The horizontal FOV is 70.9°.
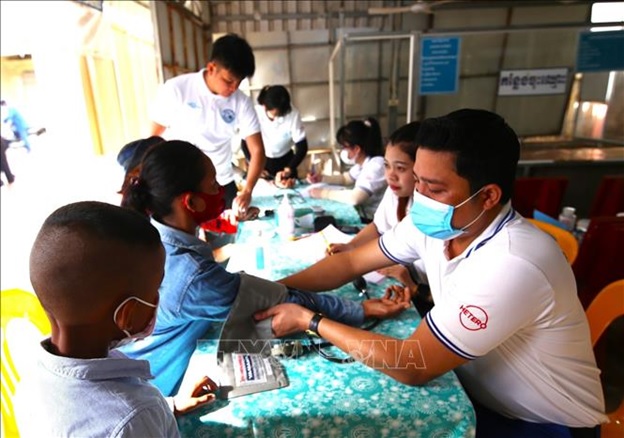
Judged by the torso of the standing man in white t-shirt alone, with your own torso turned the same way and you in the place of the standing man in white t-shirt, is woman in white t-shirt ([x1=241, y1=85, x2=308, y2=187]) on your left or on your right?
on your left

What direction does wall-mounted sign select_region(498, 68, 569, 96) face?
toward the camera

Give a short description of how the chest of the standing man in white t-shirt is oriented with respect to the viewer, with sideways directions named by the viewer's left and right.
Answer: facing the viewer and to the right of the viewer

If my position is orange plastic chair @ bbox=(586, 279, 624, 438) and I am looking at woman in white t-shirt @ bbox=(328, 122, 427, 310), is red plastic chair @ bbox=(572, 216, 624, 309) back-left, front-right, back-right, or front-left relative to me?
front-right

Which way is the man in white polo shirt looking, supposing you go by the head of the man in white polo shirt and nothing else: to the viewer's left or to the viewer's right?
to the viewer's left

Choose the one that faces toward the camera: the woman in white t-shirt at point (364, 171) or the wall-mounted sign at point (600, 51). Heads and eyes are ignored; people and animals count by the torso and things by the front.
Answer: the wall-mounted sign

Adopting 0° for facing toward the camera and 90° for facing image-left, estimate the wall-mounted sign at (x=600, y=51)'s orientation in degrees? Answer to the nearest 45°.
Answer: approximately 0°

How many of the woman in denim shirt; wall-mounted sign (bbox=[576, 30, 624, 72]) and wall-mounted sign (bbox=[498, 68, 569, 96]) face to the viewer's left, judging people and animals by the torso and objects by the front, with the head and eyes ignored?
0

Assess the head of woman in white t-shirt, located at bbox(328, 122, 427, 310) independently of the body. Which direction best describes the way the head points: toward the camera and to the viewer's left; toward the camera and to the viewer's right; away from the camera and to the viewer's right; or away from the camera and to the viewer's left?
toward the camera and to the viewer's left

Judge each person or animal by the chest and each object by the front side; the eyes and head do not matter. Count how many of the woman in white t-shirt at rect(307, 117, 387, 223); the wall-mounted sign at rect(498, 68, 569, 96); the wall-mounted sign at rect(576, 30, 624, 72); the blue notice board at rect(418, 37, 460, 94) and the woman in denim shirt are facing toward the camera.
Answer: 3

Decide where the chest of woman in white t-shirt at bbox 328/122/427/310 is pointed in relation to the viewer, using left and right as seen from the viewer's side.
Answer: facing the viewer and to the left of the viewer

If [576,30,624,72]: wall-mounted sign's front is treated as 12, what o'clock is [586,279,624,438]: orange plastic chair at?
The orange plastic chair is roughly at 12 o'clock from the wall-mounted sign.

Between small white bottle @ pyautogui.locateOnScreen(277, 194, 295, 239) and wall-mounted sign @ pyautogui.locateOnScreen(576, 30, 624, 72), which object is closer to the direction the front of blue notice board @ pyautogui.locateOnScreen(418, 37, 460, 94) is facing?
the small white bottle

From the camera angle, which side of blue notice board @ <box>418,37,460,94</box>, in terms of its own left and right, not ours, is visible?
front

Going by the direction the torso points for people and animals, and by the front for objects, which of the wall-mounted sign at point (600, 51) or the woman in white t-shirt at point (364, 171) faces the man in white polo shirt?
the wall-mounted sign

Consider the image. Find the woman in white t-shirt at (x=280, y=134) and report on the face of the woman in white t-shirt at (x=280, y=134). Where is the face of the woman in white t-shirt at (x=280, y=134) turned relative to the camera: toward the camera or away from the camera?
toward the camera

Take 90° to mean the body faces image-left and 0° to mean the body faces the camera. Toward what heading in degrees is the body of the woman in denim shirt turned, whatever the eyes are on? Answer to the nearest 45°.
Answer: approximately 270°

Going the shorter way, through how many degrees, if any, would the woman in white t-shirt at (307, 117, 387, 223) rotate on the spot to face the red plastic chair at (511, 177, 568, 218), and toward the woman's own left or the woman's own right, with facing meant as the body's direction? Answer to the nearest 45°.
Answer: approximately 180°
